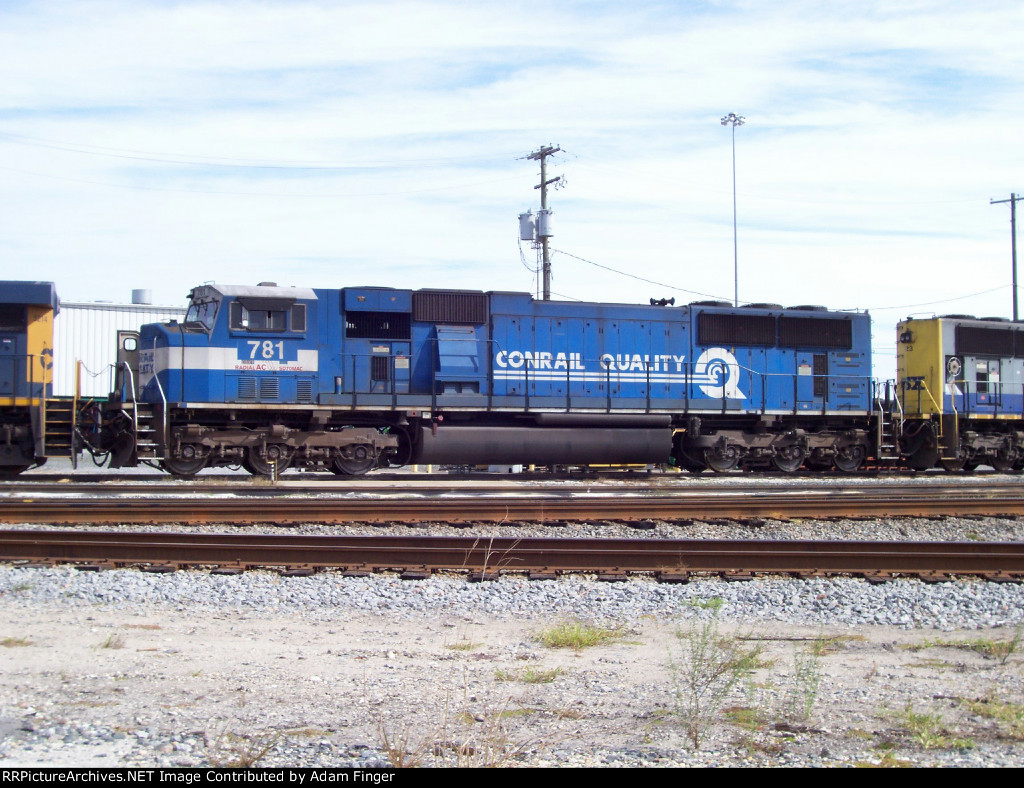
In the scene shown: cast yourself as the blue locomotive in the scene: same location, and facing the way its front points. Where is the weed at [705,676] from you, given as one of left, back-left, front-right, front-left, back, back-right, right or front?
left

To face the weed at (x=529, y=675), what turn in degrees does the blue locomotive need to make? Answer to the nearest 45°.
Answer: approximately 90° to its left

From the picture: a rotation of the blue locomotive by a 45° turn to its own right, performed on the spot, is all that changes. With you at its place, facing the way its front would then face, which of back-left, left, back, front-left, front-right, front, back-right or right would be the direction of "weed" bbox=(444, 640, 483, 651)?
back-left

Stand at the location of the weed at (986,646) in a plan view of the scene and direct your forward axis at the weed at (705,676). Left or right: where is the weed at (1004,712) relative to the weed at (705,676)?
left

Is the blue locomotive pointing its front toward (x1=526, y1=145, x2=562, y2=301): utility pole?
no

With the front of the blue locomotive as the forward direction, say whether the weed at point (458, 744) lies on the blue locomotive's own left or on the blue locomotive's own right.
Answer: on the blue locomotive's own left

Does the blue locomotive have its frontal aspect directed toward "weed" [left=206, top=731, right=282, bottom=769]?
no

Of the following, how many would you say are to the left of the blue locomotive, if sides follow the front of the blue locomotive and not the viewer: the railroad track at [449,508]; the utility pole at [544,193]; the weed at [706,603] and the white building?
2

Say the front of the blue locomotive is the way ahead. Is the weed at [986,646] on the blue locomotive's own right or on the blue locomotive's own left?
on the blue locomotive's own left

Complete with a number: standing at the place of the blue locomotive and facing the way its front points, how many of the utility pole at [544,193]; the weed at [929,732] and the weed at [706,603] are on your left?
2

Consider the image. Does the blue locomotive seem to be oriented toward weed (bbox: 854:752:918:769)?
no

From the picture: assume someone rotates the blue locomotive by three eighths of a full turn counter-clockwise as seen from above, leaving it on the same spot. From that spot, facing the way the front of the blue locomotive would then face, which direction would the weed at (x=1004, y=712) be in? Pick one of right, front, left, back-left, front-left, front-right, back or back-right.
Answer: front-right

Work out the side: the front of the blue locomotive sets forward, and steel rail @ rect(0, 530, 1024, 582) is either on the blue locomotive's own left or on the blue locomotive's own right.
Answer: on the blue locomotive's own left

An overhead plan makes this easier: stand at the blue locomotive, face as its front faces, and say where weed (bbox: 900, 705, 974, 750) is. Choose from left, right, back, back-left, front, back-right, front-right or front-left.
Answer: left

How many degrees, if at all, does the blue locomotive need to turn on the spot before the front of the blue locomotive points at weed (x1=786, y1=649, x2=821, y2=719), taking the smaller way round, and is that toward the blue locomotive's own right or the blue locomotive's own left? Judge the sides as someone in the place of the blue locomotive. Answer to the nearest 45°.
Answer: approximately 90° to the blue locomotive's own left

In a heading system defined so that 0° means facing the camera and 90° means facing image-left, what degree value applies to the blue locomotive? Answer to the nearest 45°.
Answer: approximately 90°
